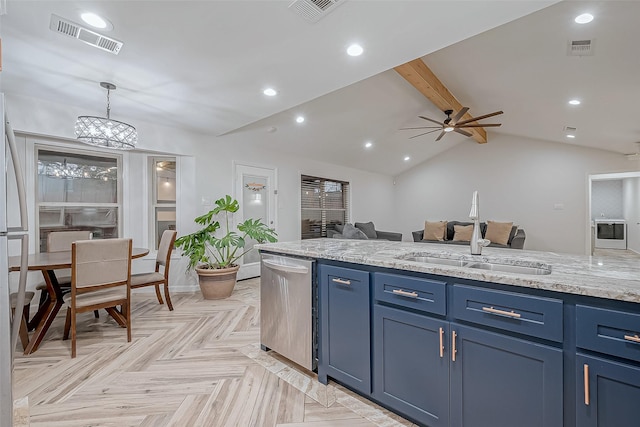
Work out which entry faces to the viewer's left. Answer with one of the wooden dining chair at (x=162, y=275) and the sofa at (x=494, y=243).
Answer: the wooden dining chair

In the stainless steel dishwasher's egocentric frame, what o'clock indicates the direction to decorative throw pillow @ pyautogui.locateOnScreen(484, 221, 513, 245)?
The decorative throw pillow is roughly at 6 o'clock from the stainless steel dishwasher.

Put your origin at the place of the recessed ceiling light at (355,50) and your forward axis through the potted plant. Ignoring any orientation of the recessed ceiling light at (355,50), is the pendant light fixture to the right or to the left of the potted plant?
left

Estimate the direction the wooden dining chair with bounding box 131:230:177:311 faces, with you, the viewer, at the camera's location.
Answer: facing to the left of the viewer

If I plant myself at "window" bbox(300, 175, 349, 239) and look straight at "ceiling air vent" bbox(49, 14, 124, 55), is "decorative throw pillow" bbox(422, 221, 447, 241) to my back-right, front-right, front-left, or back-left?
back-left

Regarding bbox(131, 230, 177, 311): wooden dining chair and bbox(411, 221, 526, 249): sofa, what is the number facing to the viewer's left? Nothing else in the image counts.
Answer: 1

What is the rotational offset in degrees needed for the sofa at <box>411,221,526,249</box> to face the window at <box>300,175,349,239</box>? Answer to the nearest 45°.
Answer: approximately 90° to its right

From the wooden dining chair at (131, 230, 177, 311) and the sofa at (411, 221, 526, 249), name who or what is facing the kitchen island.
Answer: the sofa

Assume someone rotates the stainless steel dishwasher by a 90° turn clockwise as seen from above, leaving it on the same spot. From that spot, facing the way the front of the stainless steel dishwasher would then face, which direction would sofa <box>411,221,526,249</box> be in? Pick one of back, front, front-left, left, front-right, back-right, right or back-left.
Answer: right

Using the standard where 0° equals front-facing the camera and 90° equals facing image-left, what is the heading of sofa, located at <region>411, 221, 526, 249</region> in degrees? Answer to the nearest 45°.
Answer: approximately 0°

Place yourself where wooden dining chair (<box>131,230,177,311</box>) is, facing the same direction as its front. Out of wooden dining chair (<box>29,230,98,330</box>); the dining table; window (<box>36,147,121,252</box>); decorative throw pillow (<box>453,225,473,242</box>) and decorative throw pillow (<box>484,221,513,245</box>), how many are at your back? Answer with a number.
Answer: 2

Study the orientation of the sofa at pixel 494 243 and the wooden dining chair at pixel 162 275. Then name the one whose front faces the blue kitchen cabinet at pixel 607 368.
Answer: the sofa
